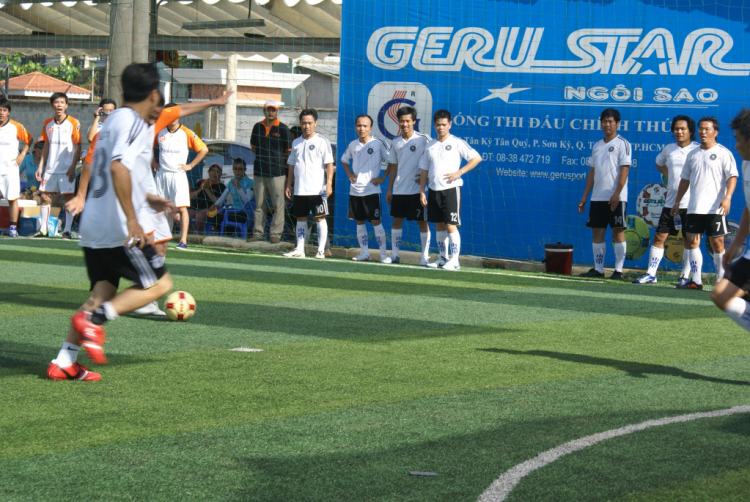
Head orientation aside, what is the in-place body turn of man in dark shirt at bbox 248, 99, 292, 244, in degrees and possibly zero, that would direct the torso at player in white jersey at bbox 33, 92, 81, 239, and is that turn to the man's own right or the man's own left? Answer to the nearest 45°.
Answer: approximately 90° to the man's own right

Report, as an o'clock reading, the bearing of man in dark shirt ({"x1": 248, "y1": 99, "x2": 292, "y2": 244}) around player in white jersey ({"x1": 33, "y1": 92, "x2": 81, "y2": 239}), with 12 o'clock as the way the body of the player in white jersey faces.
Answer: The man in dark shirt is roughly at 10 o'clock from the player in white jersey.

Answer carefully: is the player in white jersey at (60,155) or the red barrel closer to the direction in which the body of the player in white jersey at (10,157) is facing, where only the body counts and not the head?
the red barrel

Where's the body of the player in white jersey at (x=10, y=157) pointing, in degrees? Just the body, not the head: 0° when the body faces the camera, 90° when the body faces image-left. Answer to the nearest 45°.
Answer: approximately 0°

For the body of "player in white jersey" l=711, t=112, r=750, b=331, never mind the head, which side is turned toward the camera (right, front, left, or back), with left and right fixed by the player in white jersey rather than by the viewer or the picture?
left

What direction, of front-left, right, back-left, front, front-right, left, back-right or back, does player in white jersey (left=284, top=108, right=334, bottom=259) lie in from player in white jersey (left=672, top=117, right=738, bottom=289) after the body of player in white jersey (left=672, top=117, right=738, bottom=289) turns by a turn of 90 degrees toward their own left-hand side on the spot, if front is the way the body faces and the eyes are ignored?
back-right

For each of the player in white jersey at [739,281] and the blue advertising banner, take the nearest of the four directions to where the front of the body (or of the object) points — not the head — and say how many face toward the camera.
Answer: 1

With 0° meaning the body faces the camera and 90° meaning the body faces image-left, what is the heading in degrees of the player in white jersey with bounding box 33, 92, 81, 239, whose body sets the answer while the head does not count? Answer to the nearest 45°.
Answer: approximately 0°

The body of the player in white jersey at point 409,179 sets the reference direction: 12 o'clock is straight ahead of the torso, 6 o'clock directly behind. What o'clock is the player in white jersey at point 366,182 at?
the player in white jersey at point 366,182 is roughly at 4 o'clock from the player in white jersey at point 409,179.

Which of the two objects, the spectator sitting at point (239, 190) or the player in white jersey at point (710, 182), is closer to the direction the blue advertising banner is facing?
the player in white jersey

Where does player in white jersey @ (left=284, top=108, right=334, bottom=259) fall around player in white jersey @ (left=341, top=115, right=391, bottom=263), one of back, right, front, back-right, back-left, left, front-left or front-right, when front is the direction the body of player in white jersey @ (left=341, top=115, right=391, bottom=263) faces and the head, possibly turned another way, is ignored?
right

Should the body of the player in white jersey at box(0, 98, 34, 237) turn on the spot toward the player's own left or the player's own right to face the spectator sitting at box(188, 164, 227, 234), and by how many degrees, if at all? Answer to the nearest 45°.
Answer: approximately 90° to the player's own left

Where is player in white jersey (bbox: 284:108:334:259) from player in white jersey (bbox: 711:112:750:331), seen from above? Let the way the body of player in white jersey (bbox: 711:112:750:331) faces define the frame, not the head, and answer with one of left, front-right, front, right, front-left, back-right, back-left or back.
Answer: front-right
